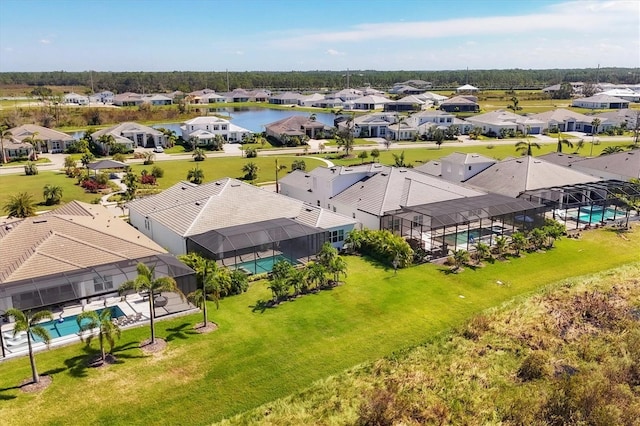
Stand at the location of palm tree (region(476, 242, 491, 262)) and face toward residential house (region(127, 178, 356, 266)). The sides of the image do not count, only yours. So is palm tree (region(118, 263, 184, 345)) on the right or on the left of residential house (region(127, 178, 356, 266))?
left

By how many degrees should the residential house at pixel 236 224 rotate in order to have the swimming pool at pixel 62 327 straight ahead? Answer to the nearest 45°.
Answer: approximately 90° to its left

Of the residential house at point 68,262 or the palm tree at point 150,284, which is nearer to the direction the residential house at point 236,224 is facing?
the residential house

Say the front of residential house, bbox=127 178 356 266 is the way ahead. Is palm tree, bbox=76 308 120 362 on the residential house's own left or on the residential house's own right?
on the residential house's own left

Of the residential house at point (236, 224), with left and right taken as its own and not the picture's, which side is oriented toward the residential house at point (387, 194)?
right

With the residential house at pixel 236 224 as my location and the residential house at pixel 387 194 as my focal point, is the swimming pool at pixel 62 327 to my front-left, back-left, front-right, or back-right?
back-right

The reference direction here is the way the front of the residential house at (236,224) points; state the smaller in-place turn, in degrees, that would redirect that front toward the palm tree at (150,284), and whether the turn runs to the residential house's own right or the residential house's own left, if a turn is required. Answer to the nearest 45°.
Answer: approximately 135° to the residential house's own left

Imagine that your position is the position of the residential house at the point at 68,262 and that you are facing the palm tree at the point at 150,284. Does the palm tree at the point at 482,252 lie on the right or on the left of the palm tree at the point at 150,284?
left

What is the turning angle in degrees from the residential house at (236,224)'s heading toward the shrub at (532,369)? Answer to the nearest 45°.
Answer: approximately 180°

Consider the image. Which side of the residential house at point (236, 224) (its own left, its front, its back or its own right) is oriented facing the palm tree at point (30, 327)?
left

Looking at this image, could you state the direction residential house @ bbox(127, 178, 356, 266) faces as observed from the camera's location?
facing away from the viewer and to the left of the viewer
